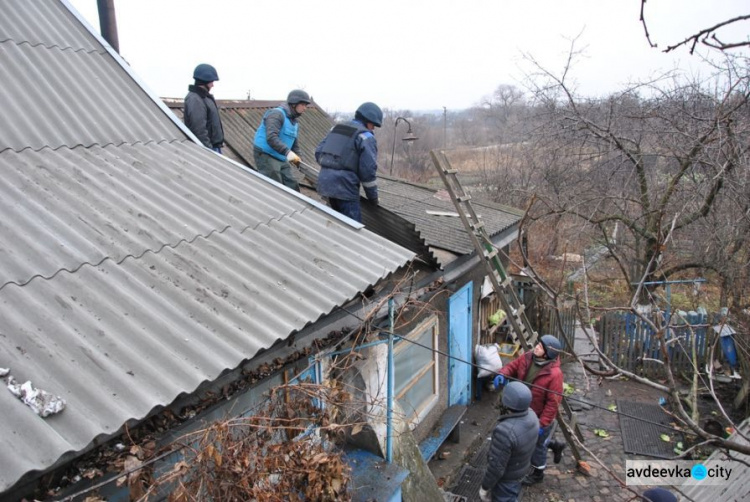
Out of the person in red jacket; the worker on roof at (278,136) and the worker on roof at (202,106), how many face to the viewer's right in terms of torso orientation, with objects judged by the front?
2

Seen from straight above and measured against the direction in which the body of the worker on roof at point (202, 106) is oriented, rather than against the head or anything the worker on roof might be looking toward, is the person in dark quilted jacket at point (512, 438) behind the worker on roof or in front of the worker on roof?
in front

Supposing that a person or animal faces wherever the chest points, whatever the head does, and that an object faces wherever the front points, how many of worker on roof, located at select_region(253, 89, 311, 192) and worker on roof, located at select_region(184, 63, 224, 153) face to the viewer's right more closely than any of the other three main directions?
2

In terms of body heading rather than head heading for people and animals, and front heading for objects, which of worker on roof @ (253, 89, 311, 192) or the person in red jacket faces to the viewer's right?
the worker on roof

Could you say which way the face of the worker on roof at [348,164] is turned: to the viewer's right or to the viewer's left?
to the viewer's right

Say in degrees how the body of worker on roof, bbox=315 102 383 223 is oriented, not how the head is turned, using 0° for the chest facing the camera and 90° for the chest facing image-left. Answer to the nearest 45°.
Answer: approximately 225°

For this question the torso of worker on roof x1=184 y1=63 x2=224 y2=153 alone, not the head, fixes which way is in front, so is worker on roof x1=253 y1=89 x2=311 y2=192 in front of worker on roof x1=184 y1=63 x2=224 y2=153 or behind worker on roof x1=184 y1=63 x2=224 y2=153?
in front

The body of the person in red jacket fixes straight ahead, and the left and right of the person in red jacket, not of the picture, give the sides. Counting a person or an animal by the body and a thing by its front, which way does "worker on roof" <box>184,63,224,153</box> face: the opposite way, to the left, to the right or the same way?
the opposite way

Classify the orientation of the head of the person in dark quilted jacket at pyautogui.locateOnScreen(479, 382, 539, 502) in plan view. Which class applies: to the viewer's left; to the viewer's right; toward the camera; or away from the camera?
away from the camera

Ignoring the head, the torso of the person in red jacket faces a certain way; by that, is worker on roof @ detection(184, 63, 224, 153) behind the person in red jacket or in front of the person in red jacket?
in front

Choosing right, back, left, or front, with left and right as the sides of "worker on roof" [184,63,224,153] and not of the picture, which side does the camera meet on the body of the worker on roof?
right
